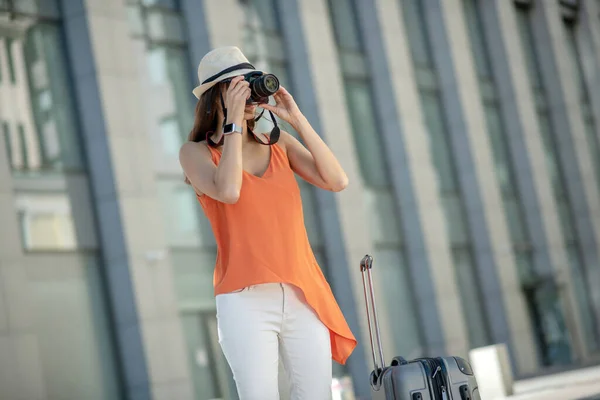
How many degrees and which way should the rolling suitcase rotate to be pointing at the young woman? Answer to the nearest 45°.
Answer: approximately 135° to its right
